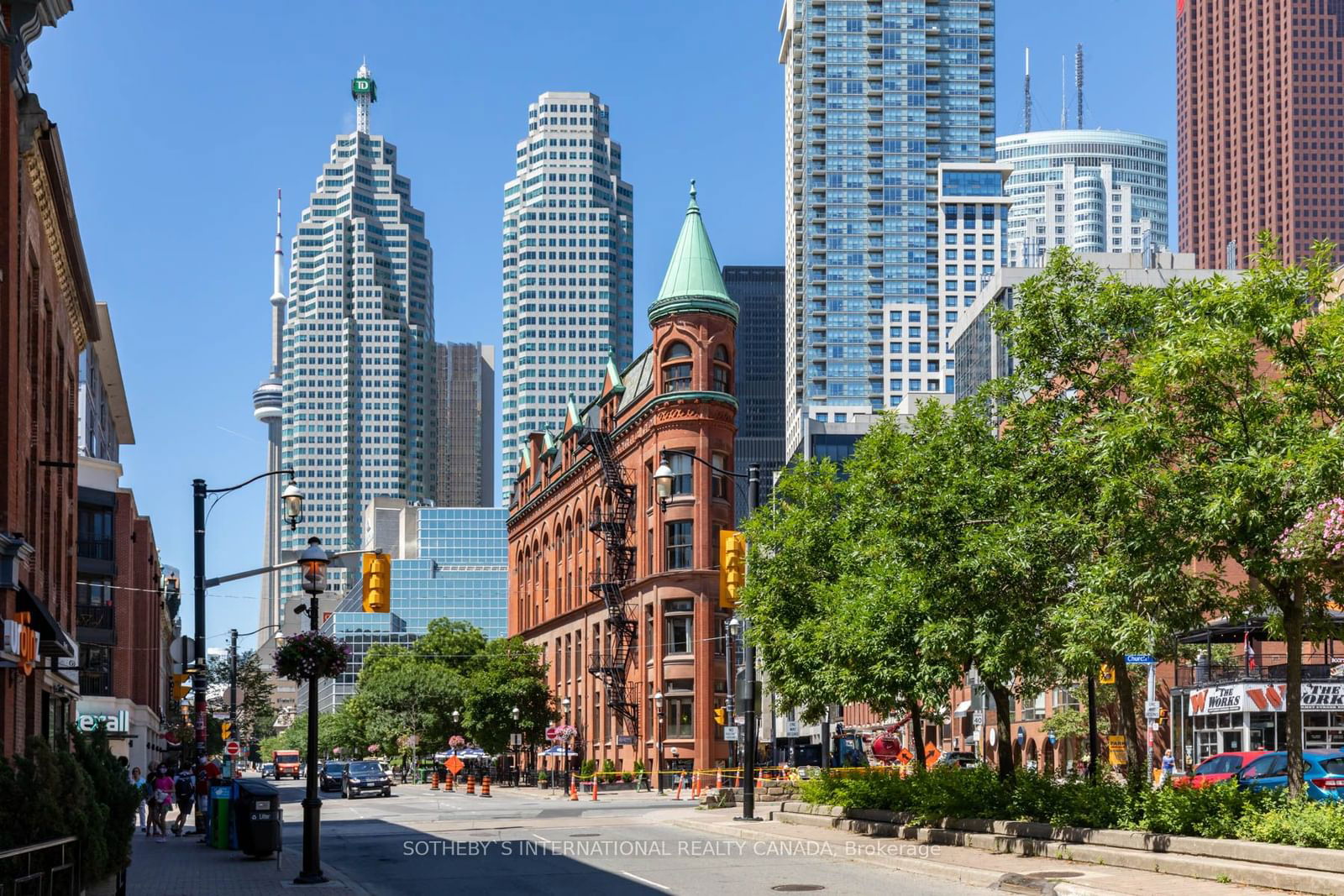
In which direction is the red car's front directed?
to the viewer's left

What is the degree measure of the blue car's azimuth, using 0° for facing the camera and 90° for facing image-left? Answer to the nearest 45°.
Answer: approximately 135°

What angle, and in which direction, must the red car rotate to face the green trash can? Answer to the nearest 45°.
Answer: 0° — it already faces it

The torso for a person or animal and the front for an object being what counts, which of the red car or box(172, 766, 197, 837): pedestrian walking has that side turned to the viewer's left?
the red car

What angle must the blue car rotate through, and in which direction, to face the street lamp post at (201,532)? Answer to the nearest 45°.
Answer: approximately 45° to its left

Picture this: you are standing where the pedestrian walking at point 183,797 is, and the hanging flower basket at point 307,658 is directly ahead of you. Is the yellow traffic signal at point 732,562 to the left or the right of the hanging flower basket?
left

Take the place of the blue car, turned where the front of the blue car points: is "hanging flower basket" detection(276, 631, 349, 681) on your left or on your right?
on your left
